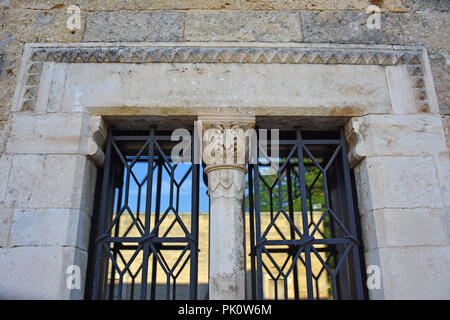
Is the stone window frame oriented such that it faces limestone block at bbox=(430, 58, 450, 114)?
no

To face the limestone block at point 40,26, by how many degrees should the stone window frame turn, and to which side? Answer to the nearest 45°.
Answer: approximately 90° to its right

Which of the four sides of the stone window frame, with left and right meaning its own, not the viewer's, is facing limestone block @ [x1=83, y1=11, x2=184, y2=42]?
right

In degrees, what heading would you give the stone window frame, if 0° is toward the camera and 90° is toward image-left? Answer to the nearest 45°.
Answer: approximately 0°

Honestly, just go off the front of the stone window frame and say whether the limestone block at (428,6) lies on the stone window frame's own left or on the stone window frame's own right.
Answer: on the stone window frame's own left
